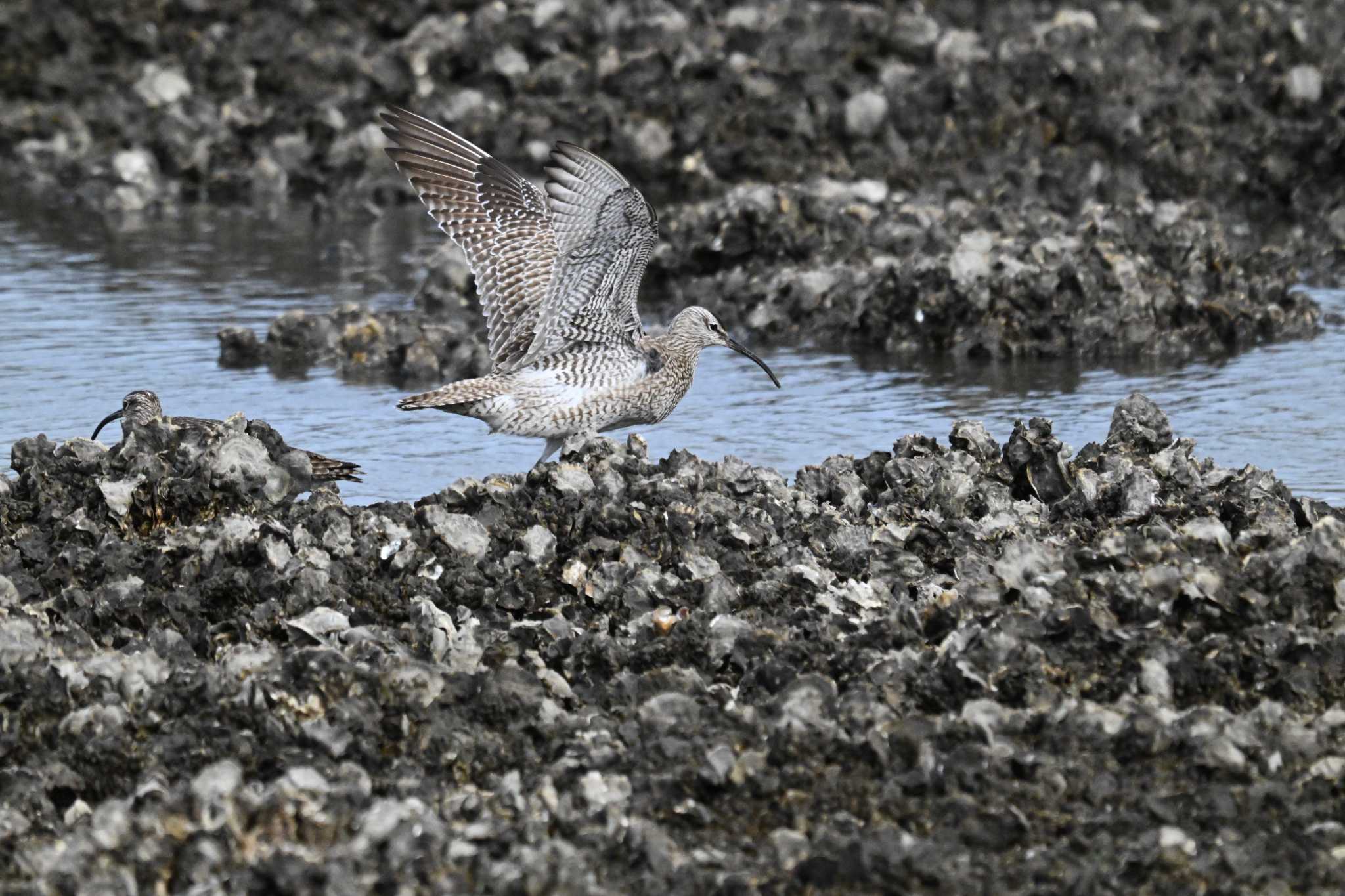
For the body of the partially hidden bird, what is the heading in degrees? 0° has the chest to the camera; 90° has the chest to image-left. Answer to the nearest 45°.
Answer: approximately 90°

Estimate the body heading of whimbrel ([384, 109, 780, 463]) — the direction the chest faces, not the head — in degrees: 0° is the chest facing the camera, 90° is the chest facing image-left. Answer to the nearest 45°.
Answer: approximately 270°

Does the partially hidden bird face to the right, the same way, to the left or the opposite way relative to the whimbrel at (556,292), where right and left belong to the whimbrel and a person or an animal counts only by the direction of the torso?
the opposite way

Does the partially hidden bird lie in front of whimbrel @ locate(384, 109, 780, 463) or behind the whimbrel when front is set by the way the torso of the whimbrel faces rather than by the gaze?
behind

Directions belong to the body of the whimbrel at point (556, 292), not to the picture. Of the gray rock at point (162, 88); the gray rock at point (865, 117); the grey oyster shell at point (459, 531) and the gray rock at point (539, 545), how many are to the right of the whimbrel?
2

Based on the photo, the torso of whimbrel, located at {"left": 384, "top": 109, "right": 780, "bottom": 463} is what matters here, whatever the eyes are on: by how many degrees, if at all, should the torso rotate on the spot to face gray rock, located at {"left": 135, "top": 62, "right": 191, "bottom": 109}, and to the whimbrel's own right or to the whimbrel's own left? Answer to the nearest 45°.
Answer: approximately 135° to the whimbrel's own left

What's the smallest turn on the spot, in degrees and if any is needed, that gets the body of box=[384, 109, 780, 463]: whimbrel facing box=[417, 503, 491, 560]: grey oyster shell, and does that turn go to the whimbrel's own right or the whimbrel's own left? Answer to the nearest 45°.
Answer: approximately 90° to the whimbrel's own right

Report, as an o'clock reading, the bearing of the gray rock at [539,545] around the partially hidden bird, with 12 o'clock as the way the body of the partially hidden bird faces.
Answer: The gray rock is roughly at 8 o'clock from the partially hidden bird.

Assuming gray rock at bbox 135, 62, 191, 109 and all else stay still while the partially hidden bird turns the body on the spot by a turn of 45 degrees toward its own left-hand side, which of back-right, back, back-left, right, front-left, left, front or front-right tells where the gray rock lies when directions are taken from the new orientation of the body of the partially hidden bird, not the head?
back-right

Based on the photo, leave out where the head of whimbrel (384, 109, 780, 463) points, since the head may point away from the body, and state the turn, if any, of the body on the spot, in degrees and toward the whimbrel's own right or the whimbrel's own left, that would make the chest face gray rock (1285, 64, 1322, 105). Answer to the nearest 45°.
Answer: approximately 45° to the whimbrel's own left

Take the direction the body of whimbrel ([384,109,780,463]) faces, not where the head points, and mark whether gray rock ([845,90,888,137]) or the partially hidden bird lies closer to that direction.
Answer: the gray rock

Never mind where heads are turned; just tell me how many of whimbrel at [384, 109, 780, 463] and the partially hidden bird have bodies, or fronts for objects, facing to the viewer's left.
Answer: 1
